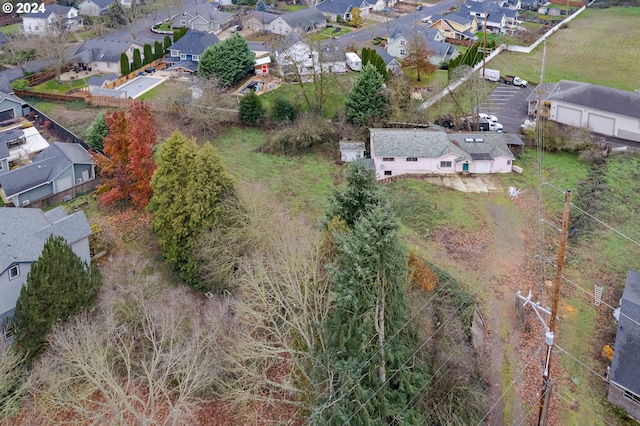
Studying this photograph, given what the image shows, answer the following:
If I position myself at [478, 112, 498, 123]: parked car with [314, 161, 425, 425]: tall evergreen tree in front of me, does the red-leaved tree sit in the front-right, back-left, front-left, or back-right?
front-right

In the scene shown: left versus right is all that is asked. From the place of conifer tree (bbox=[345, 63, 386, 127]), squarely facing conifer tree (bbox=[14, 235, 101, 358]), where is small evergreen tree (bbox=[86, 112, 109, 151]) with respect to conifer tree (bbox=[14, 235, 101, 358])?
right

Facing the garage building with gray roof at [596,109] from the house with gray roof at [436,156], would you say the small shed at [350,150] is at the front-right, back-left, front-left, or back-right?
back-left

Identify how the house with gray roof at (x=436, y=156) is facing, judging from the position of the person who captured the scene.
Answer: facing the viewer

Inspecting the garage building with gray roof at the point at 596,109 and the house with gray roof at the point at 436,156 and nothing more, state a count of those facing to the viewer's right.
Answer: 0

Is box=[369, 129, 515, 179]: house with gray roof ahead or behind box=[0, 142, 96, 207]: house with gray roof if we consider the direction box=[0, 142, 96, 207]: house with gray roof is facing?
ahead

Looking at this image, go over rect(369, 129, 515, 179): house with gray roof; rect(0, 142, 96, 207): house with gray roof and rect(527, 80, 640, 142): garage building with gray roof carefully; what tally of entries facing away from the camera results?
0

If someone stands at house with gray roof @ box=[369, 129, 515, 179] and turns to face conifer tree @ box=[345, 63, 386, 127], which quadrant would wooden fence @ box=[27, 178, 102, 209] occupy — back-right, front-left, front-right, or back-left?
front-left

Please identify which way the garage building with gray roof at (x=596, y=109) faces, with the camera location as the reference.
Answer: facing the viewer and to the left of the viewer

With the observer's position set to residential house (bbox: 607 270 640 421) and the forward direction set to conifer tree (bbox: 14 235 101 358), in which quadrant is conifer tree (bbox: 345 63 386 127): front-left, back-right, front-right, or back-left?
front-right

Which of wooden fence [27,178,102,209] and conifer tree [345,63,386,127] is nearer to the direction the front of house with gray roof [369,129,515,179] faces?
the wooden fence

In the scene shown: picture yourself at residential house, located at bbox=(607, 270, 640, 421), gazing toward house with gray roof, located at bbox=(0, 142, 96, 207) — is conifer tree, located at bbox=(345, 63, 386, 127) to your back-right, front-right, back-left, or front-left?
front-right
